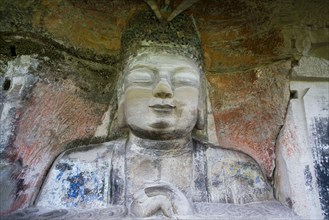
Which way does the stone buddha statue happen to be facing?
toward the camera
